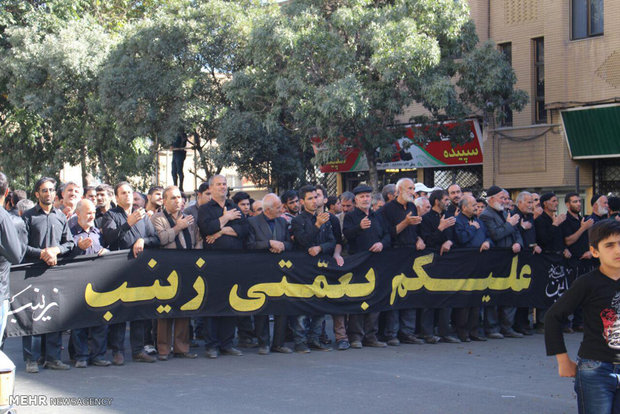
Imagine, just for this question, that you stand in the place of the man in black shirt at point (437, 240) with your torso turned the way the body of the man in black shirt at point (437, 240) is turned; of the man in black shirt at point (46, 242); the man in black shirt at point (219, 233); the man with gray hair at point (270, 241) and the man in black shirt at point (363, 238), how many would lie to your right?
4

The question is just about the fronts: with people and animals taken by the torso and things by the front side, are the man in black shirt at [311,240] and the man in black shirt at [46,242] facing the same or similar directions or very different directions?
same or similar directions

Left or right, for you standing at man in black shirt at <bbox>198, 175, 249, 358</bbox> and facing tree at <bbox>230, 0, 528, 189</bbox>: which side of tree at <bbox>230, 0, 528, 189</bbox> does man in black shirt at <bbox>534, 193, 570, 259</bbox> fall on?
right

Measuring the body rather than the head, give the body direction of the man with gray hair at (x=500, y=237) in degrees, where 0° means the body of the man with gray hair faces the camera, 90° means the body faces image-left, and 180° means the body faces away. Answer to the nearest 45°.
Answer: approximately 315°

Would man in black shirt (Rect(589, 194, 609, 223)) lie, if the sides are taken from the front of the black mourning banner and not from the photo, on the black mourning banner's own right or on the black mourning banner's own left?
on the black mourning banner's own left

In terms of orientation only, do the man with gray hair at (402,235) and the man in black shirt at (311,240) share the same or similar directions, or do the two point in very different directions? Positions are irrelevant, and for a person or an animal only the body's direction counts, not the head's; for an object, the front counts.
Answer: same or similar directions

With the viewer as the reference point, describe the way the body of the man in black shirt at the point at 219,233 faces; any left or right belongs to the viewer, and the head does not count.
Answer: facing the viewer and to the right of the viewer

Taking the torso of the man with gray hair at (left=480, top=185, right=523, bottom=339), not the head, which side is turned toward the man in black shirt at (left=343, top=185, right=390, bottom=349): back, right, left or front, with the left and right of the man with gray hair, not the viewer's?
right

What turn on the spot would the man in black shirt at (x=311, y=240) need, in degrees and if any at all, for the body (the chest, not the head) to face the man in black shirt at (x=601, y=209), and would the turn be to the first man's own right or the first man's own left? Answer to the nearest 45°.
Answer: approximately 90° to the first man's own left

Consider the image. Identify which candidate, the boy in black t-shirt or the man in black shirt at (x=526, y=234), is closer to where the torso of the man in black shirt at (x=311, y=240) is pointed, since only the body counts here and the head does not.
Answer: the boy in black t-shirt

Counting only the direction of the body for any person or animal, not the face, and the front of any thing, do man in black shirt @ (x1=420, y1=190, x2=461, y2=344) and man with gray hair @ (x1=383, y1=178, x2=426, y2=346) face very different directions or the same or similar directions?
same or similar directions

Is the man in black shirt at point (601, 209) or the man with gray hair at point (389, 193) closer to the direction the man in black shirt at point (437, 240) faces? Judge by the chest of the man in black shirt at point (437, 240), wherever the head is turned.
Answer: the man in black shirt

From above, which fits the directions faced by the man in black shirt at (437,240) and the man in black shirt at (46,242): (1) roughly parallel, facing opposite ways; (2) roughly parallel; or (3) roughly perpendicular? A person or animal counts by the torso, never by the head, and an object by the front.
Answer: roughly parallel

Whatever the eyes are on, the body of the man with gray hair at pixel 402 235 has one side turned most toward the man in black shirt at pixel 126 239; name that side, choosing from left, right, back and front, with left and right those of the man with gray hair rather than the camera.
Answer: right
